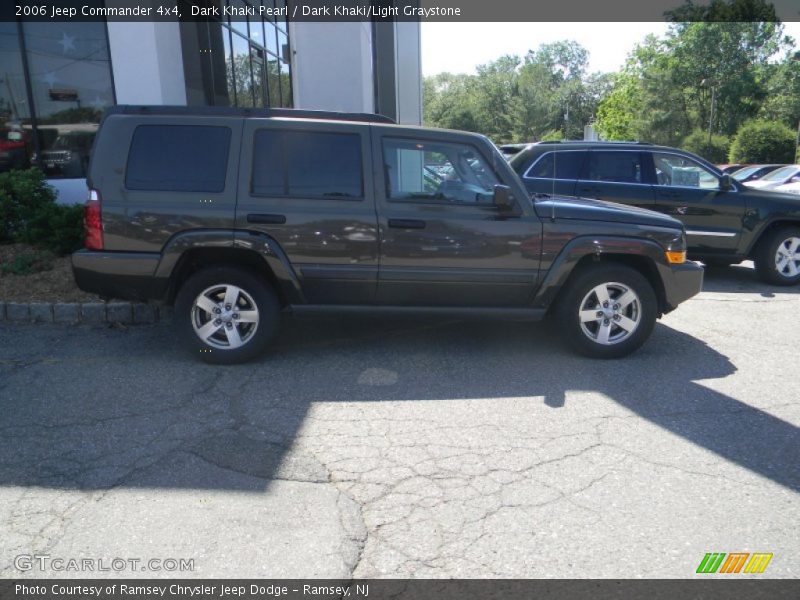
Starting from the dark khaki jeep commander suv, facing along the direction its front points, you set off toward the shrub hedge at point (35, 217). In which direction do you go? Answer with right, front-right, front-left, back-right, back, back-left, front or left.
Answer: back-left

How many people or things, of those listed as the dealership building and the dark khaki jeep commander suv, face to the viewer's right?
1

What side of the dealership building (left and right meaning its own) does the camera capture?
front

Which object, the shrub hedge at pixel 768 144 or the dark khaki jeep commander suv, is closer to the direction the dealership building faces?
the dark khaki jeep commander suv

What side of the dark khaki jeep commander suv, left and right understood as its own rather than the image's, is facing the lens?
right

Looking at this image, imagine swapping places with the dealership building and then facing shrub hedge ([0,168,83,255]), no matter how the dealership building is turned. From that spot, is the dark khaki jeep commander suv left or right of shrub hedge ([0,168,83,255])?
left

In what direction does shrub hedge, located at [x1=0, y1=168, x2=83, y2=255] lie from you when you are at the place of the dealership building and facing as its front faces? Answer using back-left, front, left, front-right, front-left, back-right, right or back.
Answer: front

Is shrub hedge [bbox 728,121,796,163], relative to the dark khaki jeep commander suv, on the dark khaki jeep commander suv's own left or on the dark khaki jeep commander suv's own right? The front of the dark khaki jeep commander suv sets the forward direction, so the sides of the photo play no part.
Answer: on the dark khaki jeep commander suv's own left

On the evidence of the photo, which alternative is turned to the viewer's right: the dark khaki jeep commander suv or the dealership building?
the dark khaki jeep commander suv

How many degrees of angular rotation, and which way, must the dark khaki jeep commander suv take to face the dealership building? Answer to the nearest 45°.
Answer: approximately 135° to its left

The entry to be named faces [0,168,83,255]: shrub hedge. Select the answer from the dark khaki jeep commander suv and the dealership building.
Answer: the dealership building

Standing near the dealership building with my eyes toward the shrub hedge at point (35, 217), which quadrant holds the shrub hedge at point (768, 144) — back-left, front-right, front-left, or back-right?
back-left

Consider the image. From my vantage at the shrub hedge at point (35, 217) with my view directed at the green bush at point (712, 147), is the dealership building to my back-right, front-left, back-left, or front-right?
front-left

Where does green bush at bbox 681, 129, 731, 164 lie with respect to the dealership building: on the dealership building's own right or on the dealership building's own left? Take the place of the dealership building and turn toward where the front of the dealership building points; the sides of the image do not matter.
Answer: on the dealership building's own left

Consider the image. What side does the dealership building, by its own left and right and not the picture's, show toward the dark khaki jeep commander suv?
front

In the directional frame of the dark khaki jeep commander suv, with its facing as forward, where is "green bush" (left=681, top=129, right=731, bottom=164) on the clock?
The green bush is roughly at 10 o'clock from the dark khaki jeep commander suv.

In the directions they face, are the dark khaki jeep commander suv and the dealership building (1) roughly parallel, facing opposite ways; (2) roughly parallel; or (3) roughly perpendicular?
roughly perpendicular
